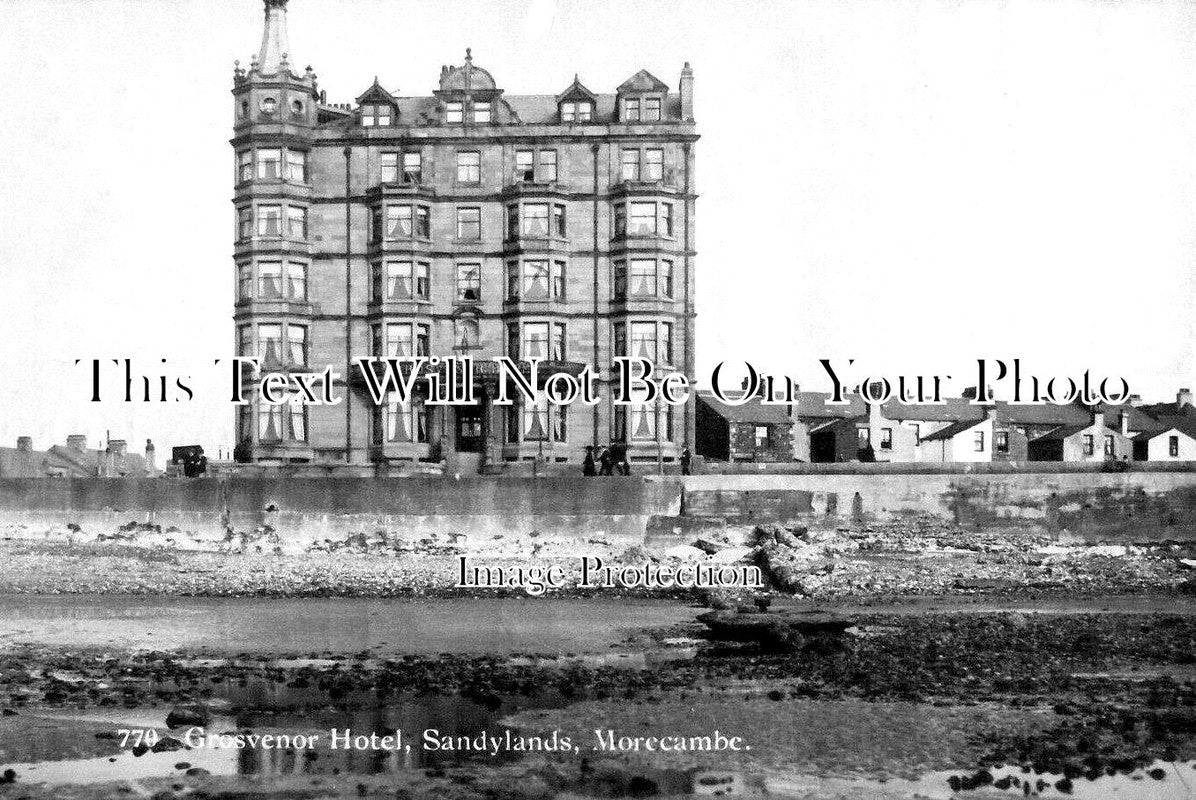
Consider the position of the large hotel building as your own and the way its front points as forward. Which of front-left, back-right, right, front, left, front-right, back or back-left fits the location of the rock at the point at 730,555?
front-left

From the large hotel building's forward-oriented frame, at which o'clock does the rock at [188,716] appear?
The rock is roughly at 12 o'clock from the large hotel building.

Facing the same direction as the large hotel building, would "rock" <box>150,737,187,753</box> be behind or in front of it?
in front

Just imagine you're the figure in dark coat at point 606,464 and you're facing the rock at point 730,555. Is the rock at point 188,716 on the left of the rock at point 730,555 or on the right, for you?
right

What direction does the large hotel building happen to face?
toward the camera

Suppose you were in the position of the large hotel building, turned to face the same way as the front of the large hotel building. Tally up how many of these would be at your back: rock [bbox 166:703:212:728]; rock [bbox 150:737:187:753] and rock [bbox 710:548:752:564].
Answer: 0
